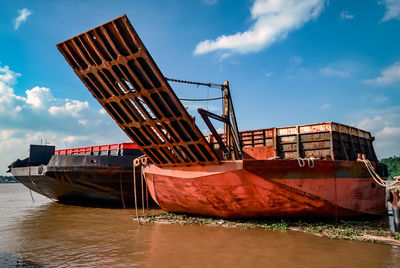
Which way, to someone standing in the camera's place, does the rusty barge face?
facing the viewer and to the left of the viewer
